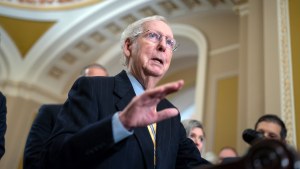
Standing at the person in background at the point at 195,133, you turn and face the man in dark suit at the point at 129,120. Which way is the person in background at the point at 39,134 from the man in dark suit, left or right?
right

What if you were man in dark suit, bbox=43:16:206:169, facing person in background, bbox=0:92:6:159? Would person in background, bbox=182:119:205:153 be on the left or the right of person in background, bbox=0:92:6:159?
right

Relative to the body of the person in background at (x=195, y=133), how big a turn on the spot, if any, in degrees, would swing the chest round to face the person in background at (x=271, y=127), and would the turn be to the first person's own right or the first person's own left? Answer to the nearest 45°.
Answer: approximately 45° to the first person's own left

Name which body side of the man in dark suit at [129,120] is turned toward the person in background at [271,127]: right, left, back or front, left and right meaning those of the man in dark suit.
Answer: left

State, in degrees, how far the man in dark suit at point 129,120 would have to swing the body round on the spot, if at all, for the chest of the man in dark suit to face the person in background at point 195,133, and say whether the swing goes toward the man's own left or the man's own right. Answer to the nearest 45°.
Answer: approximately 135° to the man's own left

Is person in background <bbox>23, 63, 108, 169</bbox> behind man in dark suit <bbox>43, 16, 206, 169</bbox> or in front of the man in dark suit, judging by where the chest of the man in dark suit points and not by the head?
behind

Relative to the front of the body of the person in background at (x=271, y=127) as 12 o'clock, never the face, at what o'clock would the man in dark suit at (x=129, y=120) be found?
The man in dark suit is roughly at 11 o'clock from the person in background.

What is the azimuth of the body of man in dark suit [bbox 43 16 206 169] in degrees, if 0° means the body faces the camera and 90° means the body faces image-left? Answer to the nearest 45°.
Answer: approximately 315°

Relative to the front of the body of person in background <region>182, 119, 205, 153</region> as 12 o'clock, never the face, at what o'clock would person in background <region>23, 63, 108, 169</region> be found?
person in background <region>23, 63, 108, 169</region> is roughly at 3 o'clock from person in background <region>182, 119, 205, 153</region>.

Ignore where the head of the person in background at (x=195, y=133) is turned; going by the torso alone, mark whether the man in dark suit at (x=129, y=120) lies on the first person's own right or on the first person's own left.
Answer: on the first person's own right

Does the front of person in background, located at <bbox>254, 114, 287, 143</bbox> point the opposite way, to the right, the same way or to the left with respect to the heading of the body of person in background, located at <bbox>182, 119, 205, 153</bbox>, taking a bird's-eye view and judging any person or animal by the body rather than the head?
to the right

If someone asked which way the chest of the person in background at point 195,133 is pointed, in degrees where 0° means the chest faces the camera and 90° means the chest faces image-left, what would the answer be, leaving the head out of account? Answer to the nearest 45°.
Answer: approximately 315°
